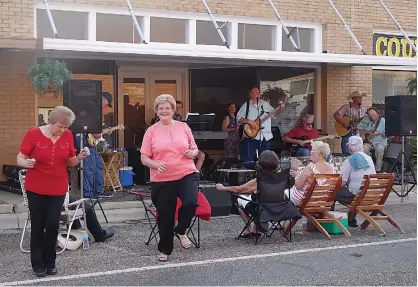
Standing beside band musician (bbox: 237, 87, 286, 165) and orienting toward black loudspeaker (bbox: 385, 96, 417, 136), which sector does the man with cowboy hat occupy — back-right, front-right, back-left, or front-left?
front-left

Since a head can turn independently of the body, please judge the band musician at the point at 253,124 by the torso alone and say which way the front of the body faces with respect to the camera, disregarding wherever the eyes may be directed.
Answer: toward the camera

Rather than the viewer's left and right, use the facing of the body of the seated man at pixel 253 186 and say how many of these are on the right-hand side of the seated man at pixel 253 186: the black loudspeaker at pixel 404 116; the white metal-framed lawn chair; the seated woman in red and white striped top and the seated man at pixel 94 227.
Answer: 2

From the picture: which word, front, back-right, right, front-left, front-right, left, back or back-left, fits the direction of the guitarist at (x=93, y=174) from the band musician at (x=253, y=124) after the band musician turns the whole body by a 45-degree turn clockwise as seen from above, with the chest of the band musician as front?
front

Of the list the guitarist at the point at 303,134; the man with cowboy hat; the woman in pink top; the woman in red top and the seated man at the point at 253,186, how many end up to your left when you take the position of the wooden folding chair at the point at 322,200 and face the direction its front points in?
3

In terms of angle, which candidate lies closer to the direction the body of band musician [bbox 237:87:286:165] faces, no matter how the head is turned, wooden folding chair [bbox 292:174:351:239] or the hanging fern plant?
the wooden folding chair

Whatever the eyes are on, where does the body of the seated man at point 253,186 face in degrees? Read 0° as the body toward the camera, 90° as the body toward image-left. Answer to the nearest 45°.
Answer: approximately 135°

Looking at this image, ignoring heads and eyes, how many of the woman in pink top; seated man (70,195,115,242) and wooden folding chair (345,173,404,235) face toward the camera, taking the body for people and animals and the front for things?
1

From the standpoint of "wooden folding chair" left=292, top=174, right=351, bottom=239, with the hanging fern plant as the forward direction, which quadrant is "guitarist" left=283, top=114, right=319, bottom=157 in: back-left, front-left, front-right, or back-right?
front-right

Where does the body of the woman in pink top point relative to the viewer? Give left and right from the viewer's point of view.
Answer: facing the viewer

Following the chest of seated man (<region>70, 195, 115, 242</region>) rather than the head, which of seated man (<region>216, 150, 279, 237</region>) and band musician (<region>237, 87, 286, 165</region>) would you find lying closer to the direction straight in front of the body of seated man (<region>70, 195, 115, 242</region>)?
the seated man

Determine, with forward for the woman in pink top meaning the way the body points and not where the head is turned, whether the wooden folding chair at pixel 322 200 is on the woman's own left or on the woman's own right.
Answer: on the woman's own left

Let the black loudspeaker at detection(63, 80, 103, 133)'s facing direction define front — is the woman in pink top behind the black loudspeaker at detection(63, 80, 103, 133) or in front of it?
in front

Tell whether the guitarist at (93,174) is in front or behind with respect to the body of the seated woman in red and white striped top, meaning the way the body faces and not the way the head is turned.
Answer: in front

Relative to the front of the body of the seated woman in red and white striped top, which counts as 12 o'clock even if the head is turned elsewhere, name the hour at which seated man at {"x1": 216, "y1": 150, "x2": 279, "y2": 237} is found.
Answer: The seated man is roughly at 9 o'clock from the seated woman in red and white striped top.

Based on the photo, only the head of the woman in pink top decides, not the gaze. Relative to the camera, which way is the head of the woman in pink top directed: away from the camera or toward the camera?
toward the camera
